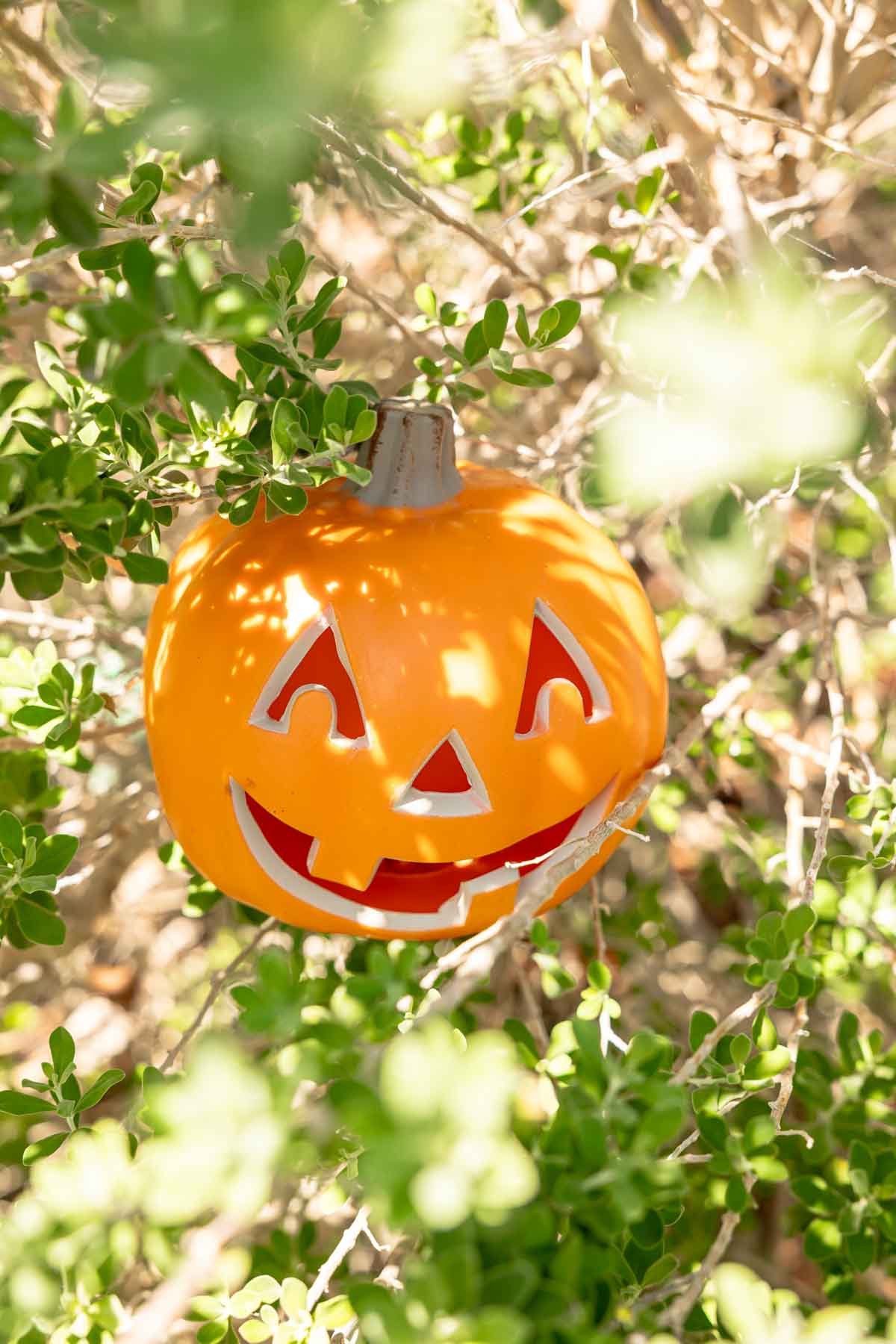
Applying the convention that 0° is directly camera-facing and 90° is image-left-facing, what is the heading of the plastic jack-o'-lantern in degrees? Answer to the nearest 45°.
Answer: approximately 0°
